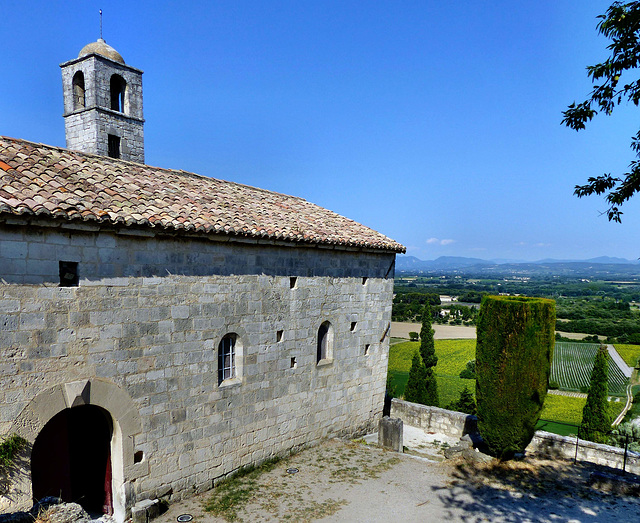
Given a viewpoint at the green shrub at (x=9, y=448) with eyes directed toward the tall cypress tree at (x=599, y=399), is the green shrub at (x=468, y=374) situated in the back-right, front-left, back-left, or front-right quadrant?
front-left

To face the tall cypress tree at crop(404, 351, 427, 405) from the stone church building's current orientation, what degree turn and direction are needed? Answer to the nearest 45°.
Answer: approximately 90° to its left

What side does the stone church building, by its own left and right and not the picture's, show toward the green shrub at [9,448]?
right

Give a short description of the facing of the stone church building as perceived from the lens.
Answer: facing the viewer and to the right of the viewer

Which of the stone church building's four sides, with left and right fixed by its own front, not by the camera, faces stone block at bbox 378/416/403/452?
left

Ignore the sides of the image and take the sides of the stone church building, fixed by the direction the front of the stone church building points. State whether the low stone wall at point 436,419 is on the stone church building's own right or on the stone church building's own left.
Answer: on the stone church building's own left

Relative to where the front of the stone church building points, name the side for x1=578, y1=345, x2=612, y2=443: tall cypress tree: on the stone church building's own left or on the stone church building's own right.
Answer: on the stone church building's own left

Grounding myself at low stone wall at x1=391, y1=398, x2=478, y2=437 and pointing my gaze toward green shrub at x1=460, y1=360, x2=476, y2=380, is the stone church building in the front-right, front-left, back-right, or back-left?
back-left

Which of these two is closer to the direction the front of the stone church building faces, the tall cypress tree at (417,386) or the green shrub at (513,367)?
the green shrub

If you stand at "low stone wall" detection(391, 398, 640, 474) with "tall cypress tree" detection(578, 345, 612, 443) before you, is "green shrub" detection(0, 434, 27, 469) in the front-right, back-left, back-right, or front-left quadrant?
back-left

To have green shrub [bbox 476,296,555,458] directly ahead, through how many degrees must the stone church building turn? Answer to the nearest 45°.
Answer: approximately 45° to its left
